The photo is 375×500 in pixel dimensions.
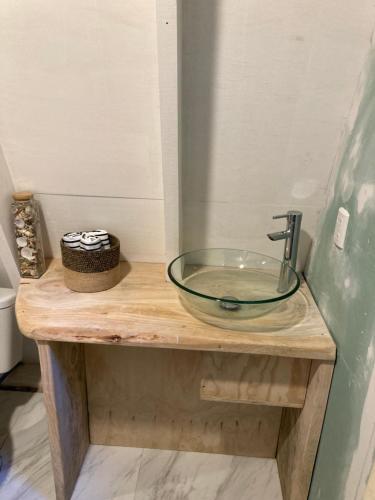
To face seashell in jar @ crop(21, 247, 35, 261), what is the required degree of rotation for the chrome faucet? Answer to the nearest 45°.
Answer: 0° — it already faces it

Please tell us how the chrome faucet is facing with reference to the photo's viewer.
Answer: facing to the left of the viewer
